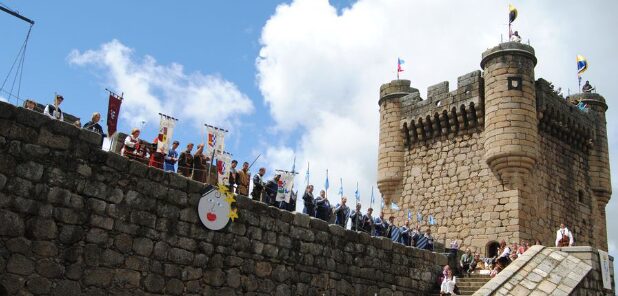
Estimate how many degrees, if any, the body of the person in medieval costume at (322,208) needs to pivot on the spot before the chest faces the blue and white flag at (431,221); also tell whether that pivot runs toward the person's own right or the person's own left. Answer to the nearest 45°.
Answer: approximately 90° to the person's own left

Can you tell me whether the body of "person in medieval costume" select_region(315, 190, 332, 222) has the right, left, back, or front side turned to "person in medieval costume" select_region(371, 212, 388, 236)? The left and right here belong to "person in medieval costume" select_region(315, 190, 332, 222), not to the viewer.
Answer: left

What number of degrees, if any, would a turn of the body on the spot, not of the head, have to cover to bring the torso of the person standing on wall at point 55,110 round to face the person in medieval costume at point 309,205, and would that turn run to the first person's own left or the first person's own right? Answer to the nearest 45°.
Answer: approximately 90° to the first person's own left

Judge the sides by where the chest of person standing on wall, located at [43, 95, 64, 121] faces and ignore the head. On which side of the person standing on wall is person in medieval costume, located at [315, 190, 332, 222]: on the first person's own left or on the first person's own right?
on the first person's own left

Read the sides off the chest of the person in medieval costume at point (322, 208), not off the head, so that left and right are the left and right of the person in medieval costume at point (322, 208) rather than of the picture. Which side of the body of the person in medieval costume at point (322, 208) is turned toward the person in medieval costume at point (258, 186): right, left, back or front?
right

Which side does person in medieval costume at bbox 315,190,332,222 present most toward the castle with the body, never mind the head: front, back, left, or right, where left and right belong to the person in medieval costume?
left

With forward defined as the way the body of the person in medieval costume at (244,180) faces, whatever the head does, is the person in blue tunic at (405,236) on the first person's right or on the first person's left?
on the first person's left

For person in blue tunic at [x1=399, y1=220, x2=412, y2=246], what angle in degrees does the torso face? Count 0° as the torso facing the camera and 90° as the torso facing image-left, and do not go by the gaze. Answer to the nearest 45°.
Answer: approximately 315°

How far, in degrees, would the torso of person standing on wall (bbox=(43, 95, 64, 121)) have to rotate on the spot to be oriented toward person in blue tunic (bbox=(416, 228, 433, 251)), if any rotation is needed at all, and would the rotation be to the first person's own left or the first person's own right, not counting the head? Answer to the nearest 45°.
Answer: approximately 90° to the first person's own left

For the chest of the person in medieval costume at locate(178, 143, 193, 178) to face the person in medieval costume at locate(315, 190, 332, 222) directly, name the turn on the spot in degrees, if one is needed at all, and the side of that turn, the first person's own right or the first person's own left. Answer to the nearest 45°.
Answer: approximately 90° to the first person's own left
